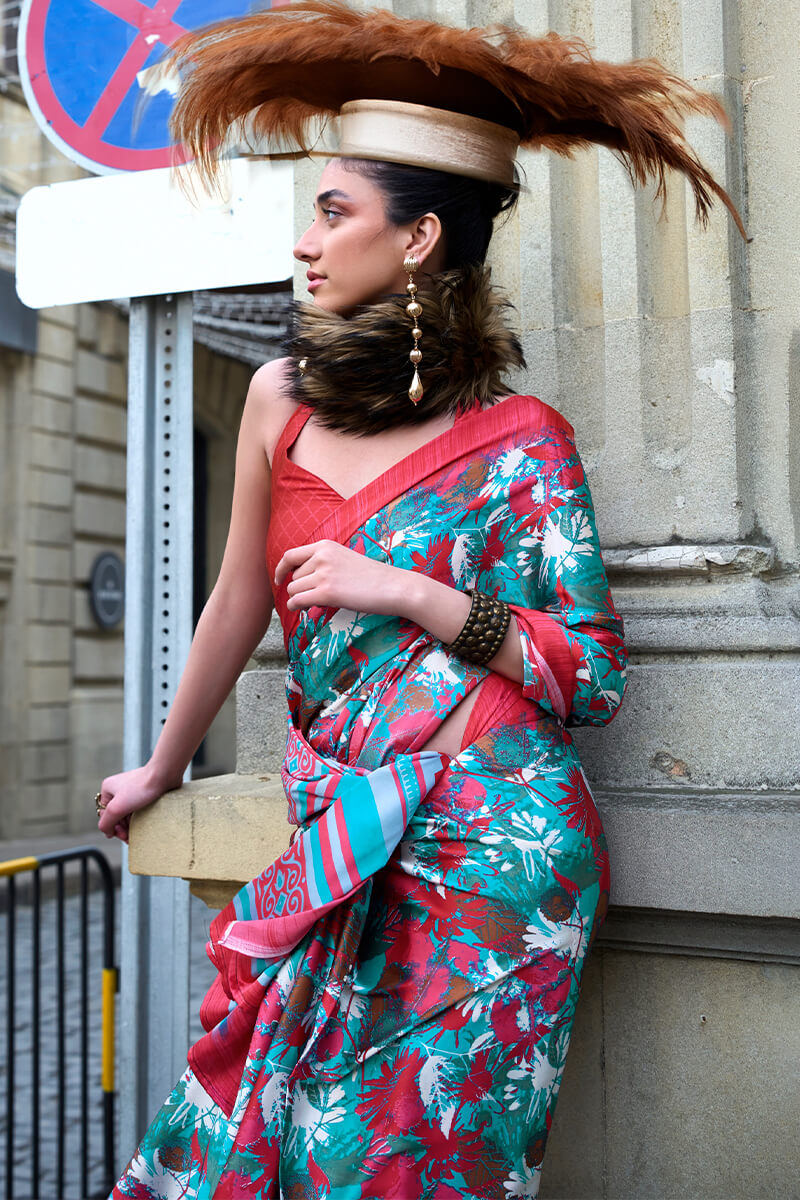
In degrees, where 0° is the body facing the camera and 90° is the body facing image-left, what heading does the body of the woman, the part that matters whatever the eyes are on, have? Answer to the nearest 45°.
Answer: approximately 45°

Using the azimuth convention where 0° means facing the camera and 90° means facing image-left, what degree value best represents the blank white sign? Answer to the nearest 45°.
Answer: approximately 0°

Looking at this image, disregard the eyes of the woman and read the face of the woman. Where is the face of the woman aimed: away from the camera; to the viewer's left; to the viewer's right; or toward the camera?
to the viewer's left

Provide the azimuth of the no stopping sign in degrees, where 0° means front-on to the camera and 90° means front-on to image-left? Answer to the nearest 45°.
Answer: approximately 0°

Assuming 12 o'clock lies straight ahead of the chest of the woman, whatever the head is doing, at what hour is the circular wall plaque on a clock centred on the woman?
The circular wall plaque is roughly at 4 o'clock from the woman.
